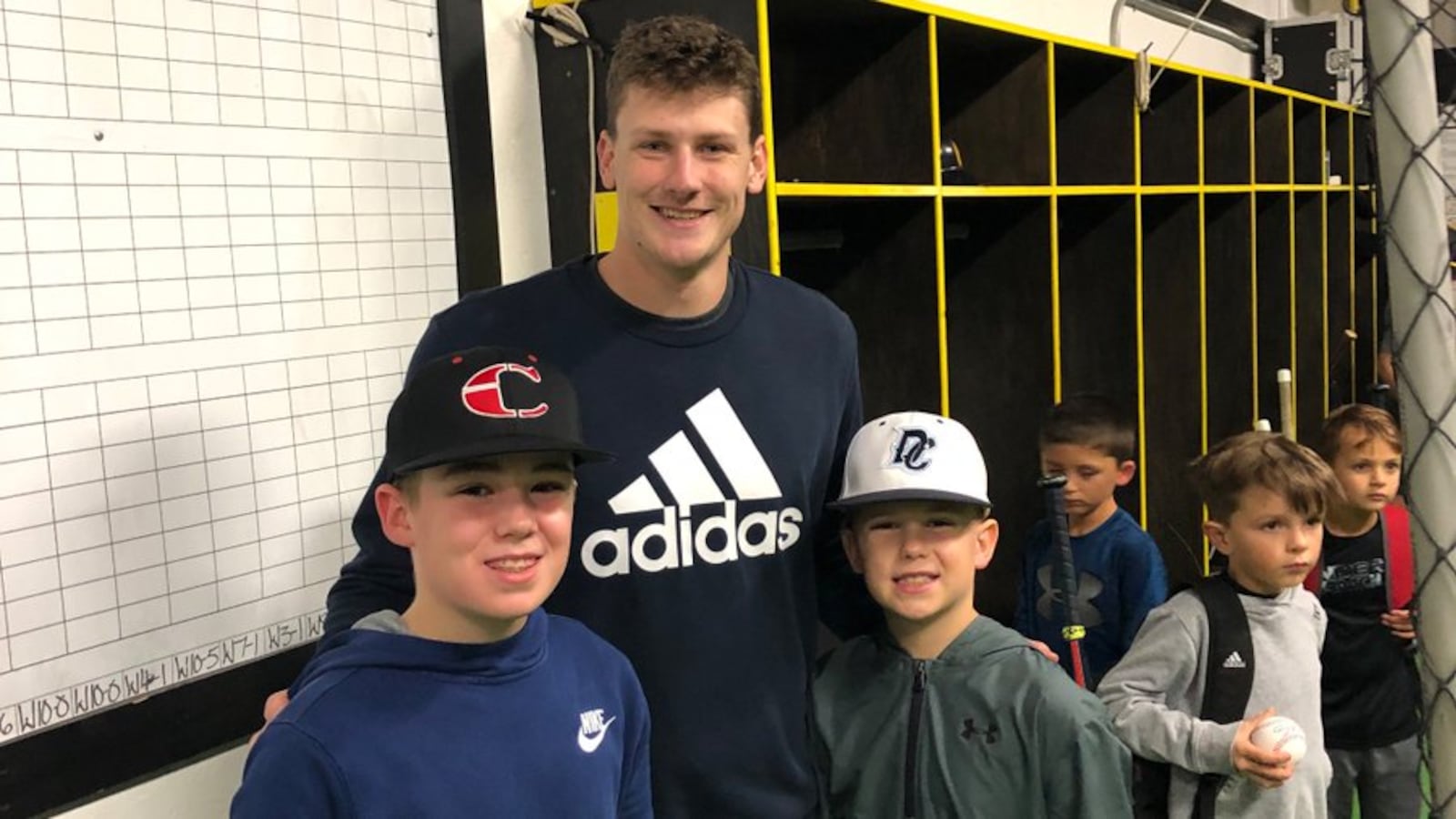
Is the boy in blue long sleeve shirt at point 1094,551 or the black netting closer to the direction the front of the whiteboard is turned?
the black netting

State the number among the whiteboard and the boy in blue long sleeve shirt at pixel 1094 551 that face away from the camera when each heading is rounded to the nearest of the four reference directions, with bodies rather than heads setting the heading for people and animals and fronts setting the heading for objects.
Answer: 0

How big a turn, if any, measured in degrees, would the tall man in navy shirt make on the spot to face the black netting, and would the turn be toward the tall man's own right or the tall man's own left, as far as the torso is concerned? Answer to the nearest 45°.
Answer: approximately 90° to the tall man's own left

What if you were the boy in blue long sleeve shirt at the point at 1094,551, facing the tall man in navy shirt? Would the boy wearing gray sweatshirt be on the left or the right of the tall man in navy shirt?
left

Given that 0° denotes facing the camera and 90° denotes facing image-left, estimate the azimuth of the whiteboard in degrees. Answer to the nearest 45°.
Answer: approximately 315°

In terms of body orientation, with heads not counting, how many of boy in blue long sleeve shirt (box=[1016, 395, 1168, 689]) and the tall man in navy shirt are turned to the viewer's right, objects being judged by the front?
0

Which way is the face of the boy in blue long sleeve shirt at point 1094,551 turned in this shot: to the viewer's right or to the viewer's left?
to the viewer's left

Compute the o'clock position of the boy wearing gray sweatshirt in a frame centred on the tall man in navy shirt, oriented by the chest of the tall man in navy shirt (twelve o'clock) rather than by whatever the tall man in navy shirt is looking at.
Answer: The boy wearing gray sweatshirt is roughly at 8 o'clock from the tall man in navy shirt.

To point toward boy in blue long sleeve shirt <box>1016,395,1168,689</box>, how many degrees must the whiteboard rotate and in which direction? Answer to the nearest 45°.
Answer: approximately 45° to its left

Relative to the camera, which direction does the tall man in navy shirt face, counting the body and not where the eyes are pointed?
toward the camera

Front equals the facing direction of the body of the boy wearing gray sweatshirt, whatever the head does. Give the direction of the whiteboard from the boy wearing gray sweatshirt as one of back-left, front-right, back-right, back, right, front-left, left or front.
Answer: right

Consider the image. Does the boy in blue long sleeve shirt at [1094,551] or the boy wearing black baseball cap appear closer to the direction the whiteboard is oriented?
the boy wearing black baseball cap
